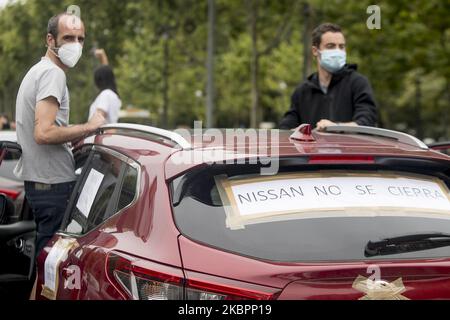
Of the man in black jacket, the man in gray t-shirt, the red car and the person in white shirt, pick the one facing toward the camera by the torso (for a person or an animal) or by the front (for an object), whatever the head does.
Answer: the man in black jacket

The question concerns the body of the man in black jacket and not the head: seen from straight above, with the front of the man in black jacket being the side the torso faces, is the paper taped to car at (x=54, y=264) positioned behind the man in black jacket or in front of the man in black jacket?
in front

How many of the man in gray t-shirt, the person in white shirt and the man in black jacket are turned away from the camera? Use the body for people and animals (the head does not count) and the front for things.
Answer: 1

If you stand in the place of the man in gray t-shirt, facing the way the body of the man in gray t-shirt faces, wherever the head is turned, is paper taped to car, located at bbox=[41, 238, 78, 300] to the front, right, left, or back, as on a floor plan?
right

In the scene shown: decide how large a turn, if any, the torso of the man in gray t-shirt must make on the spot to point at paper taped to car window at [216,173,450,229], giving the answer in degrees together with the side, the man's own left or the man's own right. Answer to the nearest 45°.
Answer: approximately 45° to the man's own right

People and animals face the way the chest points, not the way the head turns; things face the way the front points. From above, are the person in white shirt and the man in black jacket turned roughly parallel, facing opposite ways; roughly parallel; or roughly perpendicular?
roughly parallel, facing opposite ways

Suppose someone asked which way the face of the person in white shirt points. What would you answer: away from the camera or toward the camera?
away from the camera

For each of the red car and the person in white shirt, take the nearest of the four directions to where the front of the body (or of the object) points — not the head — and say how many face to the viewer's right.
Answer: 0

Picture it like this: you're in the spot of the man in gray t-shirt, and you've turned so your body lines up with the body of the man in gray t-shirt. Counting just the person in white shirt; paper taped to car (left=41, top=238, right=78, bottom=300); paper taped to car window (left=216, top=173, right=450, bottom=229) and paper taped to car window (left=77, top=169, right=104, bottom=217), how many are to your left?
1

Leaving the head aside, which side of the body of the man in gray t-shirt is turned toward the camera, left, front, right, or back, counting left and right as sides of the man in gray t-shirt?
right

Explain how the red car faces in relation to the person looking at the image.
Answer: facing away from the viewer and to the left of the viewer

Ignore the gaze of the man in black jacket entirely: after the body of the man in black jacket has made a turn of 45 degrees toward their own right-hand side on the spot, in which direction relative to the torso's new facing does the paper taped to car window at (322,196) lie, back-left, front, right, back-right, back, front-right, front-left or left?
front-left

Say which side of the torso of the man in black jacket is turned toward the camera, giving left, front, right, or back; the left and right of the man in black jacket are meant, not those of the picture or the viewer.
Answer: front

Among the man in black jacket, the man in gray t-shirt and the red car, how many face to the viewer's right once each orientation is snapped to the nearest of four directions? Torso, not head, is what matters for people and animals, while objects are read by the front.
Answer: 1
